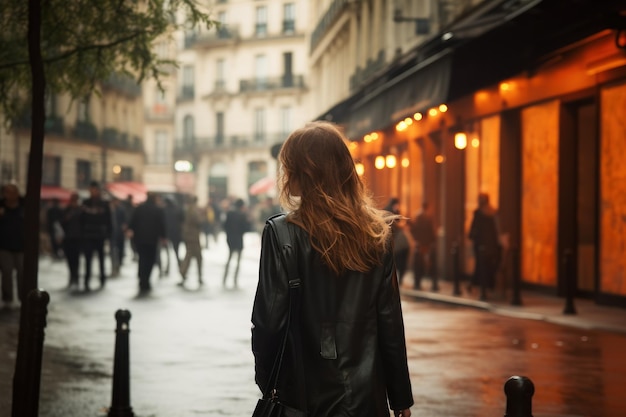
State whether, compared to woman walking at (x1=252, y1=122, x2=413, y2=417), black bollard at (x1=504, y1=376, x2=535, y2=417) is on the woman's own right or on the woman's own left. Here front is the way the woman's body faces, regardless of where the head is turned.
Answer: on the woman's own right

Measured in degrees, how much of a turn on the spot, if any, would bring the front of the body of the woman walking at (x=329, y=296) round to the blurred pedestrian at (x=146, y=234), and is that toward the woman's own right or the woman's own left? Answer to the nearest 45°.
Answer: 0° — they already face them

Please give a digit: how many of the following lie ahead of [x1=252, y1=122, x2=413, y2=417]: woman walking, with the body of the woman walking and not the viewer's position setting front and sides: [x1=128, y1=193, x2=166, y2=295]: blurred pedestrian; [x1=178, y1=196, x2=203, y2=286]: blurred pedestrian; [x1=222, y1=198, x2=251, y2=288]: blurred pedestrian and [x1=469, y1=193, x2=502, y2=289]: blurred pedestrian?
4

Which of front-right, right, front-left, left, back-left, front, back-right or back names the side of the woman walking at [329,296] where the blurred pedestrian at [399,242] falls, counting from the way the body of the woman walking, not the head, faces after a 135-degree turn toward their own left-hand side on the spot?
back-right

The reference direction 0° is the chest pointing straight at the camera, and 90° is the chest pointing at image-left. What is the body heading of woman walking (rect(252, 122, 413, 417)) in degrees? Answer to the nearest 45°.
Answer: approximately 180°

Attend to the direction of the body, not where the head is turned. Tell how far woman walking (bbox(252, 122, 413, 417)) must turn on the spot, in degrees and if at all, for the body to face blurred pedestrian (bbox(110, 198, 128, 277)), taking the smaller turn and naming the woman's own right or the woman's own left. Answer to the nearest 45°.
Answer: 0° — they already face them

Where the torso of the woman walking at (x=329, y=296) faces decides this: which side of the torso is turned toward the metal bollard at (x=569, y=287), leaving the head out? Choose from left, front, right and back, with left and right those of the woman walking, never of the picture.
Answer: front

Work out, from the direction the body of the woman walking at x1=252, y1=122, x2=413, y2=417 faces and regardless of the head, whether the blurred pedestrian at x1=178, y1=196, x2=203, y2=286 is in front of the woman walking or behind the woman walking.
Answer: in front

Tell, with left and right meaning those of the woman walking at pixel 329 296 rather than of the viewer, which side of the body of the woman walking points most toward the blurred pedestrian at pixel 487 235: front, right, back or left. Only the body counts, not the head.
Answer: front

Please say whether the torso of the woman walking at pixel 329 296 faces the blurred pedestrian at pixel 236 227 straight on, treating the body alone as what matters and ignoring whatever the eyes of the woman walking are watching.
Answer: yes
